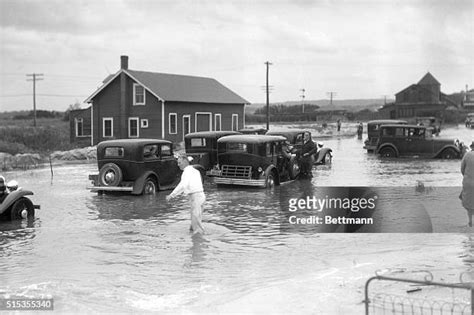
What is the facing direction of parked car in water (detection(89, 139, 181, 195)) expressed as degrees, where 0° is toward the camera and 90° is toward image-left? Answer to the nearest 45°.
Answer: approximately 225°

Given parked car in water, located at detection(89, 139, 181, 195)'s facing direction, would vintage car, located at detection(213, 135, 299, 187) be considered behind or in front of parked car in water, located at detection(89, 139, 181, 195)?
in front

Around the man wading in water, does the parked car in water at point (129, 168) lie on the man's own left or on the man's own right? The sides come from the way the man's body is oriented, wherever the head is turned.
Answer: on the man's own right

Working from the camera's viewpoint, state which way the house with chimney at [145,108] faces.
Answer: facing the viewer and to the right of the viewer

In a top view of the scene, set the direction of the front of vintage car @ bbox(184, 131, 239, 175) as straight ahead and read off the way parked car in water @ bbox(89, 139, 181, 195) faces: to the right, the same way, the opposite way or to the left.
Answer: the same way

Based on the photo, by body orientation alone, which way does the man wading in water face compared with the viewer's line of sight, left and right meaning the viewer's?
facing to the left of the viewer

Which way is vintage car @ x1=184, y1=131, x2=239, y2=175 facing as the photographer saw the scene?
facing away from the viewer and to the right of the viewer

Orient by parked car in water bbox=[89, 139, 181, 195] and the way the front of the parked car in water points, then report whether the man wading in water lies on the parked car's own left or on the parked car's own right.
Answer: on the parked car's own right

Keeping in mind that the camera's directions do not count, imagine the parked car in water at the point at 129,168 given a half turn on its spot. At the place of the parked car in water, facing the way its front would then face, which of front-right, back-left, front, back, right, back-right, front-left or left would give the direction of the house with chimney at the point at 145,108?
back-right

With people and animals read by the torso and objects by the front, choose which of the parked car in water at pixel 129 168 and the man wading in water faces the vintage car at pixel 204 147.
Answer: the parked car in water

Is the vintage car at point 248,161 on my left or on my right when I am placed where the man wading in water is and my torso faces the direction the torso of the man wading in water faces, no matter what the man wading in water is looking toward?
on my right
